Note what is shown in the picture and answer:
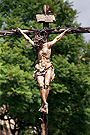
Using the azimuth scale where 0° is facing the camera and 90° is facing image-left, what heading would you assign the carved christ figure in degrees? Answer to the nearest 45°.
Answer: approximately 0°

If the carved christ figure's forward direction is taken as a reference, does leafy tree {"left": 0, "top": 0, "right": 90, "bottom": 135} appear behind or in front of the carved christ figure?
behind
